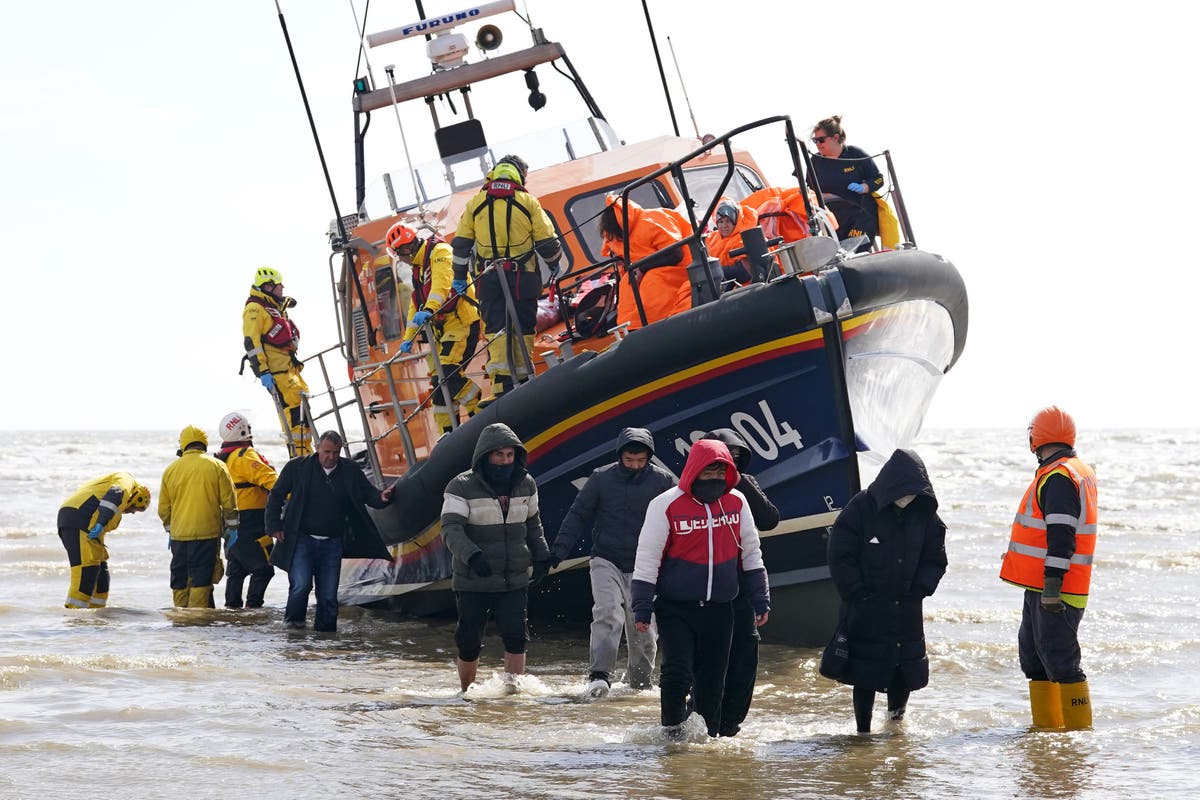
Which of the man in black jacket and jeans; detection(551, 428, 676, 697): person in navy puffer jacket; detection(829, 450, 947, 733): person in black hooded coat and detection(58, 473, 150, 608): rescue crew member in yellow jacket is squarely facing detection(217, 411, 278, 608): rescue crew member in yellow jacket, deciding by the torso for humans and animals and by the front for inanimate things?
detection(58, 473, 150, 608): rescue crew member in yellow jacket

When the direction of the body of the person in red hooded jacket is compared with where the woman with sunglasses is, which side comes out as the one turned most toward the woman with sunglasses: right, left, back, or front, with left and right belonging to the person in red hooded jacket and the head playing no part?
back

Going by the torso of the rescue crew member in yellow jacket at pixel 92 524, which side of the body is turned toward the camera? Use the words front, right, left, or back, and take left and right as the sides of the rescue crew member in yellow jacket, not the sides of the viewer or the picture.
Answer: right

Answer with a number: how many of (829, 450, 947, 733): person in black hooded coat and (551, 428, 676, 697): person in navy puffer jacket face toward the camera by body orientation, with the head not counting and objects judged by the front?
2

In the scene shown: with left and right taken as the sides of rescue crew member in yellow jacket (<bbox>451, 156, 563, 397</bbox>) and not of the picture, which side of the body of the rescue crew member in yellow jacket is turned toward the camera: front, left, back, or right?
back

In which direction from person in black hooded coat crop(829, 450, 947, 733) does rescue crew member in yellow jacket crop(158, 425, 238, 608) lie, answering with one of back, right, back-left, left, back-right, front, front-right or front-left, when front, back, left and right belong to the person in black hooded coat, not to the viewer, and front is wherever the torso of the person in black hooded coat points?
back-right

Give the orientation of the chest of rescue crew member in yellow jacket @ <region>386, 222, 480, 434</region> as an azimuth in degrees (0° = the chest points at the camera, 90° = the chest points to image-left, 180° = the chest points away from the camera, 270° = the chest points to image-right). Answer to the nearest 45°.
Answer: approximately 45°

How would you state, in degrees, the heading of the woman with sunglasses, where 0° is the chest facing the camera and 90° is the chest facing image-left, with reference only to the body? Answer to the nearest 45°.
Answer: approximately 45°
